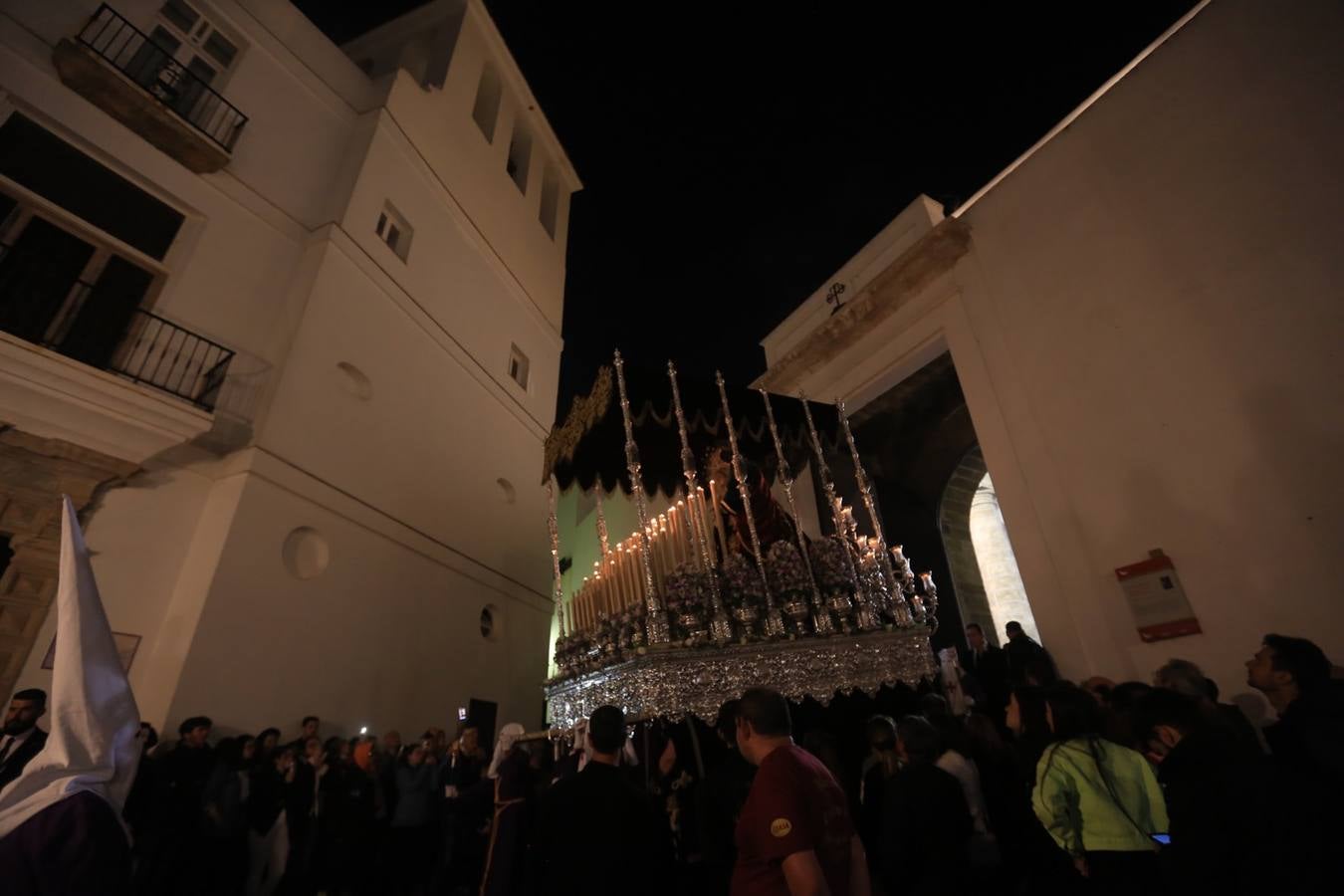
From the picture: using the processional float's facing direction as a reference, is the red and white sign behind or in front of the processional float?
behind

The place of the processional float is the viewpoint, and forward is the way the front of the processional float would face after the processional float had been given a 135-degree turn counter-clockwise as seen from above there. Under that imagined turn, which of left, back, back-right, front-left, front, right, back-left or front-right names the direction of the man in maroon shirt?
right

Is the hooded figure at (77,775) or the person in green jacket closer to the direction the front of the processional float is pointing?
the hooded figure

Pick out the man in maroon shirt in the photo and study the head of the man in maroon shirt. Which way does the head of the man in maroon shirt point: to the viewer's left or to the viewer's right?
to the viewer's left

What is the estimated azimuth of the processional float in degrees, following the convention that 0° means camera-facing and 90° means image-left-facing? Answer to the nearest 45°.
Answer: approximately 45°

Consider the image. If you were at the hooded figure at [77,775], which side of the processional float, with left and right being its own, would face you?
front

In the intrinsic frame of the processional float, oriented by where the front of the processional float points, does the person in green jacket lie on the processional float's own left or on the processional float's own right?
on the processional float's own left
